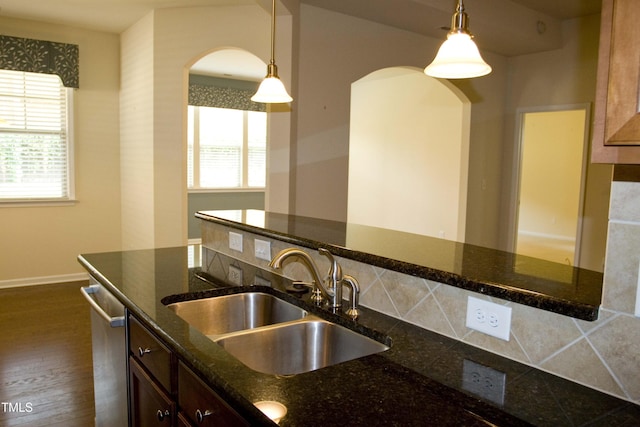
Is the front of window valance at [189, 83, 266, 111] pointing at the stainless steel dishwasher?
yes

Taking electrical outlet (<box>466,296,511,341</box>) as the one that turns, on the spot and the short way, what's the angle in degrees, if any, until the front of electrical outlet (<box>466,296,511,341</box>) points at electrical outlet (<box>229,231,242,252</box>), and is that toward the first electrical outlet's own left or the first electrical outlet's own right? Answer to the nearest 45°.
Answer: approximately 90° to the first electrical outlet's own right

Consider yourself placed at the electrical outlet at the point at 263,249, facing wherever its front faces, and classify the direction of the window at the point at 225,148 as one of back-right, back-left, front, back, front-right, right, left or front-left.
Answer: back-right

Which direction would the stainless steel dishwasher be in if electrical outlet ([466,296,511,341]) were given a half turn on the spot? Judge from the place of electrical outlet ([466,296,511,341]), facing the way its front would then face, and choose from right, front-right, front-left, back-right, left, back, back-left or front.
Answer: back-left

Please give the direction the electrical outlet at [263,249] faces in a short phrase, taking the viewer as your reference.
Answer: facing the viewer and to the left of the viewer

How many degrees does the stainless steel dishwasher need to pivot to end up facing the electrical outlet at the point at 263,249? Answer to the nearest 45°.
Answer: approximately 180°

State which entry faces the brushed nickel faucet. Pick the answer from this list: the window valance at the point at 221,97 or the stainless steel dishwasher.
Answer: the window valance

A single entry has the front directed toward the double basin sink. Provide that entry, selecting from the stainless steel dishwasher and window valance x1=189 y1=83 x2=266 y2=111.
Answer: the window valance

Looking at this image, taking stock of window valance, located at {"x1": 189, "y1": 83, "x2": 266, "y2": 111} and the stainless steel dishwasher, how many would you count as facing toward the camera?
1

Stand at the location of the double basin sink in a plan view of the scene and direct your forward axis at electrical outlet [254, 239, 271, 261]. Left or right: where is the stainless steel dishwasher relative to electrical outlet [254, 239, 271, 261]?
left

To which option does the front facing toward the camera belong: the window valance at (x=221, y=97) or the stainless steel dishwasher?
the window valance

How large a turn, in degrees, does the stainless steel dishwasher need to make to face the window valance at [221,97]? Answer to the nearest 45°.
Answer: approximately 90° to its right

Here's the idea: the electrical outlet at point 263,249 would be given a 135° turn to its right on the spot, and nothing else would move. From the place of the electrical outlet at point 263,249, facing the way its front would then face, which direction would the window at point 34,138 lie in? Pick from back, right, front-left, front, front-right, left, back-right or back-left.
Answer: front-left

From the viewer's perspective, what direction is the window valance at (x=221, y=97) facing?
toward the camera

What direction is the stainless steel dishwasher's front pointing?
to the viewer's left
